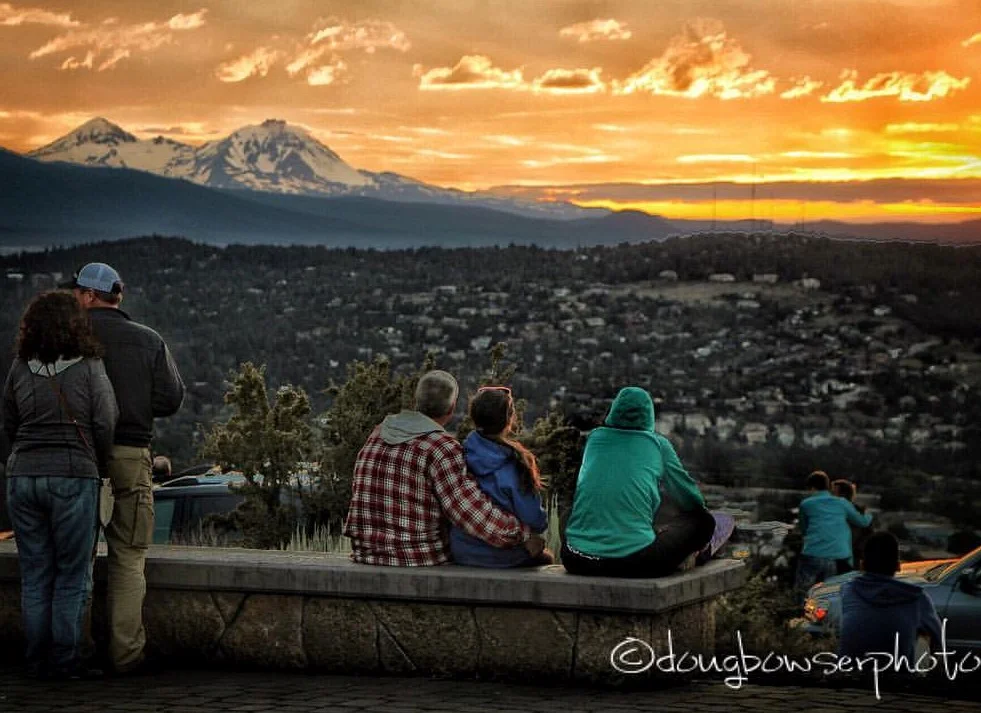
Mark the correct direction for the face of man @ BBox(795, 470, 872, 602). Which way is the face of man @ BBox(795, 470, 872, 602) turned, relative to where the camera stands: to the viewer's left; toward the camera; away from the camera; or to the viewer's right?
away from the camera

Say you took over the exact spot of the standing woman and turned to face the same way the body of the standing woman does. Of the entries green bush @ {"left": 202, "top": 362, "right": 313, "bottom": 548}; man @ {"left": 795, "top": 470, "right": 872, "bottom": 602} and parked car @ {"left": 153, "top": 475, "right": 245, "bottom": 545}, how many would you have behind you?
0

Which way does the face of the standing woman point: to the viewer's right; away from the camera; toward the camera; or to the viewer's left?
away from the camera

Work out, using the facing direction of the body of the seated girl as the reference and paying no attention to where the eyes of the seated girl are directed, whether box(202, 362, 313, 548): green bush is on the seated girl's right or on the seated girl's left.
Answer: on the seated girl's left

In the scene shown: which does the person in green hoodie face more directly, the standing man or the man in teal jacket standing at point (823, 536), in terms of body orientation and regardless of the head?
the man in teal jacket standing

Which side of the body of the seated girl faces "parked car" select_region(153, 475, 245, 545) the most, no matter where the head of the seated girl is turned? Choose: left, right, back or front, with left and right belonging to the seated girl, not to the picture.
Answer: left

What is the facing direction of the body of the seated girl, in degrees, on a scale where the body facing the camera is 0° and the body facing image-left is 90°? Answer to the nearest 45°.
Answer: approximately 225°

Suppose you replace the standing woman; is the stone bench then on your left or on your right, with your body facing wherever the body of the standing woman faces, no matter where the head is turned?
on your right

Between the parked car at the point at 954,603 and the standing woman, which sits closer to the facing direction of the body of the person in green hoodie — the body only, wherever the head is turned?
the parked car

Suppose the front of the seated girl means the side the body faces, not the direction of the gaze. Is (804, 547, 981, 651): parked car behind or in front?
in front

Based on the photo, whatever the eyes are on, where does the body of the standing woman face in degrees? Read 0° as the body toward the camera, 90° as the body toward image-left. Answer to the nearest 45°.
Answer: approximately 180°

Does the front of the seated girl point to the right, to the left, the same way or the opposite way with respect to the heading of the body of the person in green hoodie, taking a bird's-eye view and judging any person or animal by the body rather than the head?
the same way

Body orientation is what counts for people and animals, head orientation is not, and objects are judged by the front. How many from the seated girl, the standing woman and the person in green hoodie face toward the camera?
0
